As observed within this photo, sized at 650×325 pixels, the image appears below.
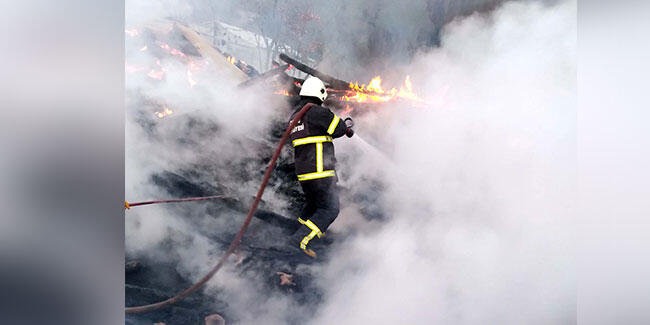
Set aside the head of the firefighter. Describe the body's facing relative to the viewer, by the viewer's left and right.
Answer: facing away from the viewer and to the right of the viewer

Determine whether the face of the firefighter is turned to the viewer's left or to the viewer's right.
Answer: to the viewer's right
